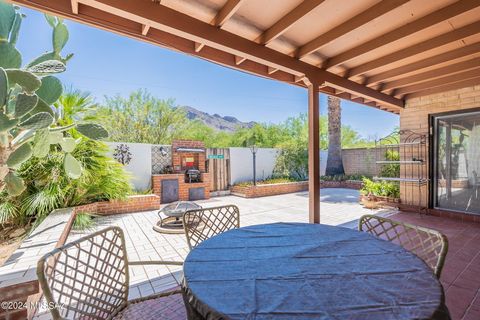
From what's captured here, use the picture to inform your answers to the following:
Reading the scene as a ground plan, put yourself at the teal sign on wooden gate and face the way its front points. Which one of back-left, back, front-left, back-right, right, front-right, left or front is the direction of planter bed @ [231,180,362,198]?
left

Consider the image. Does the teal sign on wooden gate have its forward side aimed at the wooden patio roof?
yes

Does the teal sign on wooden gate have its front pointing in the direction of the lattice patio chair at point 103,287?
yes

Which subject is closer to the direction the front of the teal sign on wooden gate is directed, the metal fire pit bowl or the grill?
the metal fire pit bowl

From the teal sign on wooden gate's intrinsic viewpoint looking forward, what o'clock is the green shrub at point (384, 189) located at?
The green shrub is roughly at 10 o'clock from the teal sign on wooden gate.

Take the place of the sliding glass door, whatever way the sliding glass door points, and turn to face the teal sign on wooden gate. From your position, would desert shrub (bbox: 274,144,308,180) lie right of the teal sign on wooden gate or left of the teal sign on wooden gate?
right

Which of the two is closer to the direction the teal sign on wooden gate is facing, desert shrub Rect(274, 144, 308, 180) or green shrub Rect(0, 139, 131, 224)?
the green shrub

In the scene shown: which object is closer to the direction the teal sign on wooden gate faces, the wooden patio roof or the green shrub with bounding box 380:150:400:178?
the wooden patio roof

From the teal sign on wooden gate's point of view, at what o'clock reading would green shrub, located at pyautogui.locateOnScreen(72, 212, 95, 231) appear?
The green shrub is roughly at 1 o'clock from the teal sign on wooden gate.

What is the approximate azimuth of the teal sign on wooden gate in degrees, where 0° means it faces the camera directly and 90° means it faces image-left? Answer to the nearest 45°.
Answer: approximately 0°

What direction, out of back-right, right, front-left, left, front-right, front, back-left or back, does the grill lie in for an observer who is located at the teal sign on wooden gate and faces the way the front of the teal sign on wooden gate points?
front-right
